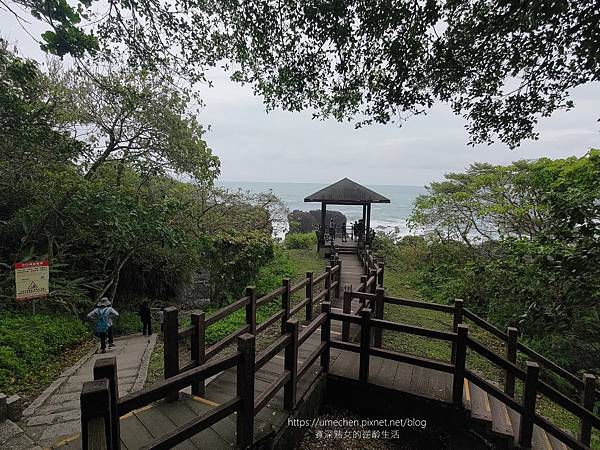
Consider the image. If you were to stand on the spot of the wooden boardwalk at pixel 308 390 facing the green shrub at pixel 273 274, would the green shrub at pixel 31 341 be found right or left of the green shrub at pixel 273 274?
left

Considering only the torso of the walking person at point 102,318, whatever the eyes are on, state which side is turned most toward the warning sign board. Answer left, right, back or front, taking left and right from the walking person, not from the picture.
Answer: left

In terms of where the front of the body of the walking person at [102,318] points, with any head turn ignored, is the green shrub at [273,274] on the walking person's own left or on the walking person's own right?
on the walking person's own right

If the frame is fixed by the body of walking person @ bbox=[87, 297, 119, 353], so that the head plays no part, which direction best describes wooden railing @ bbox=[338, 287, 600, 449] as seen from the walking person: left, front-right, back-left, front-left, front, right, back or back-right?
back-right

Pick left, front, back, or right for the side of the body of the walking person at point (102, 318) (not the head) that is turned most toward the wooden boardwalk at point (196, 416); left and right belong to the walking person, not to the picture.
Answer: back

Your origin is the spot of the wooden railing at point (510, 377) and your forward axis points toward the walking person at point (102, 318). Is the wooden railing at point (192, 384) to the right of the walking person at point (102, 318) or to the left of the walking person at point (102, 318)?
left

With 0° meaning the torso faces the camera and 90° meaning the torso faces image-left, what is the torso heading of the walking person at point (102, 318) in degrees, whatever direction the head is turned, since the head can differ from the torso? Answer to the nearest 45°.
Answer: approximately 180°

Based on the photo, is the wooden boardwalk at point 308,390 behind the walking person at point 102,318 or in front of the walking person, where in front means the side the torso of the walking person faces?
behind

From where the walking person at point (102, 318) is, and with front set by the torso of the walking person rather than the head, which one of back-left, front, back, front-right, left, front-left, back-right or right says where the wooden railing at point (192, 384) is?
back
